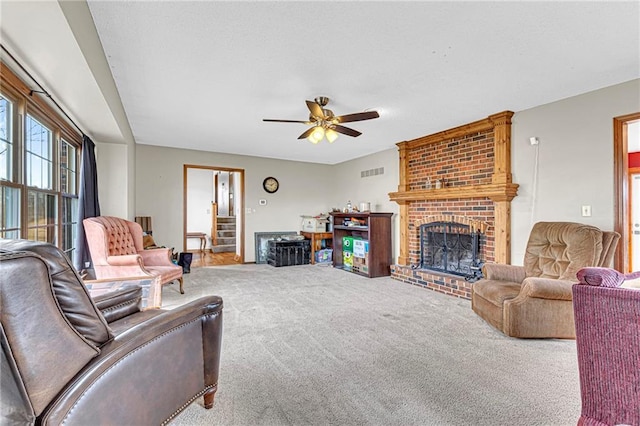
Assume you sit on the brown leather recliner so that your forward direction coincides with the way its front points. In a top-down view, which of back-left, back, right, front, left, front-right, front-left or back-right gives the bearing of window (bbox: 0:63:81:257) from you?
front-left

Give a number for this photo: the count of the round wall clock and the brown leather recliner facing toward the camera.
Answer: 1

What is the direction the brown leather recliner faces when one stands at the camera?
facing away from the viewer and to the right of the viewer

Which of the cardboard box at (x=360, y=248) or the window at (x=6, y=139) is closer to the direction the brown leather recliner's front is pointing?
the cardboard box

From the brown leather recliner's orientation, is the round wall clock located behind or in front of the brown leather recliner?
in front

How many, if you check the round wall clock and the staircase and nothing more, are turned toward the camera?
2

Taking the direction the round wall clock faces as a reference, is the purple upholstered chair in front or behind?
in front
